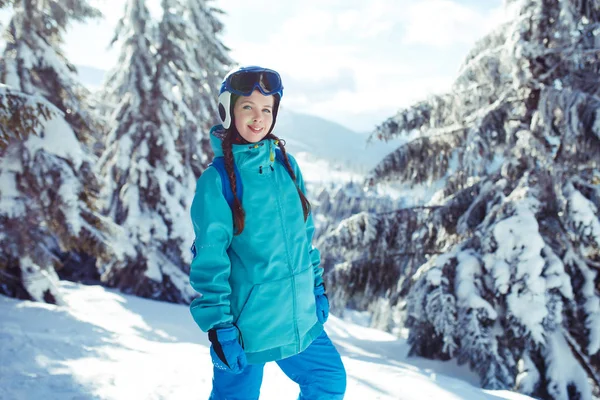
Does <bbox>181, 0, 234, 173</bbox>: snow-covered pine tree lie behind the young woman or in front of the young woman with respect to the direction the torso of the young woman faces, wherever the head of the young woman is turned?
behind

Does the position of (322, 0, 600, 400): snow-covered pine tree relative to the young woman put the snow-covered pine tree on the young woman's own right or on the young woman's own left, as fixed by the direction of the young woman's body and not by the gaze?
on the young woman's own left

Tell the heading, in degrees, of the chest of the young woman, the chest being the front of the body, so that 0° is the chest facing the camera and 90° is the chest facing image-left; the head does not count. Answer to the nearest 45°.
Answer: approximately 315°

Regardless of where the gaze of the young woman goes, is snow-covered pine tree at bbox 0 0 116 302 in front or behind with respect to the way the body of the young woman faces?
behind

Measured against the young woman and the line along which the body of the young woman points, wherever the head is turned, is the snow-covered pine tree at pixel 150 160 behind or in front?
behind
